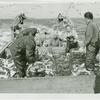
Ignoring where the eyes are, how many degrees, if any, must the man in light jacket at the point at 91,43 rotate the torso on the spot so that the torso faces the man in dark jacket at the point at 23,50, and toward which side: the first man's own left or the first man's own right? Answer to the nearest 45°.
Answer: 0° — they already face them

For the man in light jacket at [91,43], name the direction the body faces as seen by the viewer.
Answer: to the viewer's left

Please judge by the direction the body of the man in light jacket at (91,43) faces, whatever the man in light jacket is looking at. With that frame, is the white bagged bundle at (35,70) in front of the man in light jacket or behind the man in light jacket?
in front
